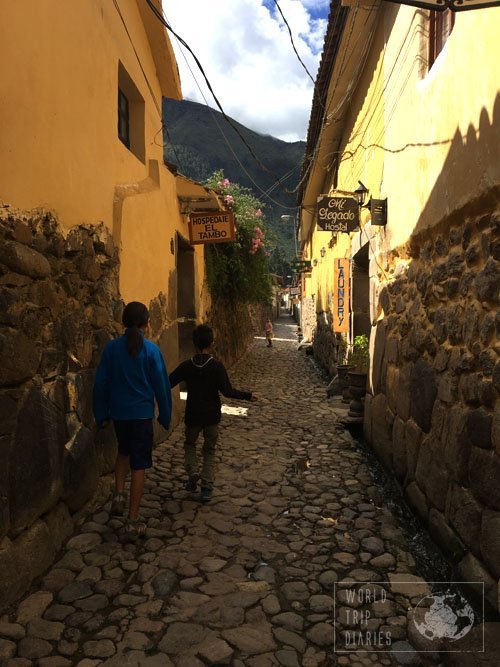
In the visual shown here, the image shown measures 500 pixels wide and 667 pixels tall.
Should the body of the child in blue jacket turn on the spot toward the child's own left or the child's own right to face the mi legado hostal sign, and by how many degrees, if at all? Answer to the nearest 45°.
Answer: approximately 45° to the child's own right

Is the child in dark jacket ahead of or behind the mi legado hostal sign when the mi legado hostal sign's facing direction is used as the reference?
ahead

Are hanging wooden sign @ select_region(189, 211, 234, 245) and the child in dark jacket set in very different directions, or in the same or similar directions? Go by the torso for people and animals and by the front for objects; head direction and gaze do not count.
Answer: very different directions

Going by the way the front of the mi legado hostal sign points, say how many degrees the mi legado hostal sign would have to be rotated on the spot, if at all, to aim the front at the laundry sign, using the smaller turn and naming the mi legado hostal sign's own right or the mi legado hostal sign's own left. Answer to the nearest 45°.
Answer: approximately 180°

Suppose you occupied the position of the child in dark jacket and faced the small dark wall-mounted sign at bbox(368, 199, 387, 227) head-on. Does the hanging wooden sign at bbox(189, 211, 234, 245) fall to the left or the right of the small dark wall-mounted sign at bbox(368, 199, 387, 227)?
left

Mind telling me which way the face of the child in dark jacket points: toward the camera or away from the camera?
away from the camera

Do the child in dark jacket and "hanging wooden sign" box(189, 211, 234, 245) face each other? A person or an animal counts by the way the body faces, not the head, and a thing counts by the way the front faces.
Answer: yes

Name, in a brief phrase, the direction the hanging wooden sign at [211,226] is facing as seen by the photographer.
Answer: facing the viewer

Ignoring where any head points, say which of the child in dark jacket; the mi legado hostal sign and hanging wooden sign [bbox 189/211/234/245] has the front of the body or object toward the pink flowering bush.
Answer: the child in dark jacket

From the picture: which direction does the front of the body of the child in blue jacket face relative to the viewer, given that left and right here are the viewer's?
facing away from the viewer

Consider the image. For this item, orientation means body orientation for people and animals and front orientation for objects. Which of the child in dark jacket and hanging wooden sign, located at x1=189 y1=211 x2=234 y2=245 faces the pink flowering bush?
the child in dark jacket

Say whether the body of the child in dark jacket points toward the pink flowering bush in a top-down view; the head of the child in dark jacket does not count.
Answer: yes

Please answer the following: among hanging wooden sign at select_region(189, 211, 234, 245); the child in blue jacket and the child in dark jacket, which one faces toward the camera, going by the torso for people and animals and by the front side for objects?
the hanging wooden sign

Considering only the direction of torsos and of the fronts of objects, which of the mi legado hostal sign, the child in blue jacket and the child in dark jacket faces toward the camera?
the mi legado hostal sign

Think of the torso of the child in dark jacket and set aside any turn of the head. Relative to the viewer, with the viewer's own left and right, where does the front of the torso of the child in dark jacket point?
facing away from the viewer

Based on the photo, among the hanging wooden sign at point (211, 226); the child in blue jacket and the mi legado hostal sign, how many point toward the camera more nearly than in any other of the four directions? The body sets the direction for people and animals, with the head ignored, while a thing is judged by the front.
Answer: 2

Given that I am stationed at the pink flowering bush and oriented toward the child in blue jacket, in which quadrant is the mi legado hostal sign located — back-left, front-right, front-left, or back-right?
front-left
